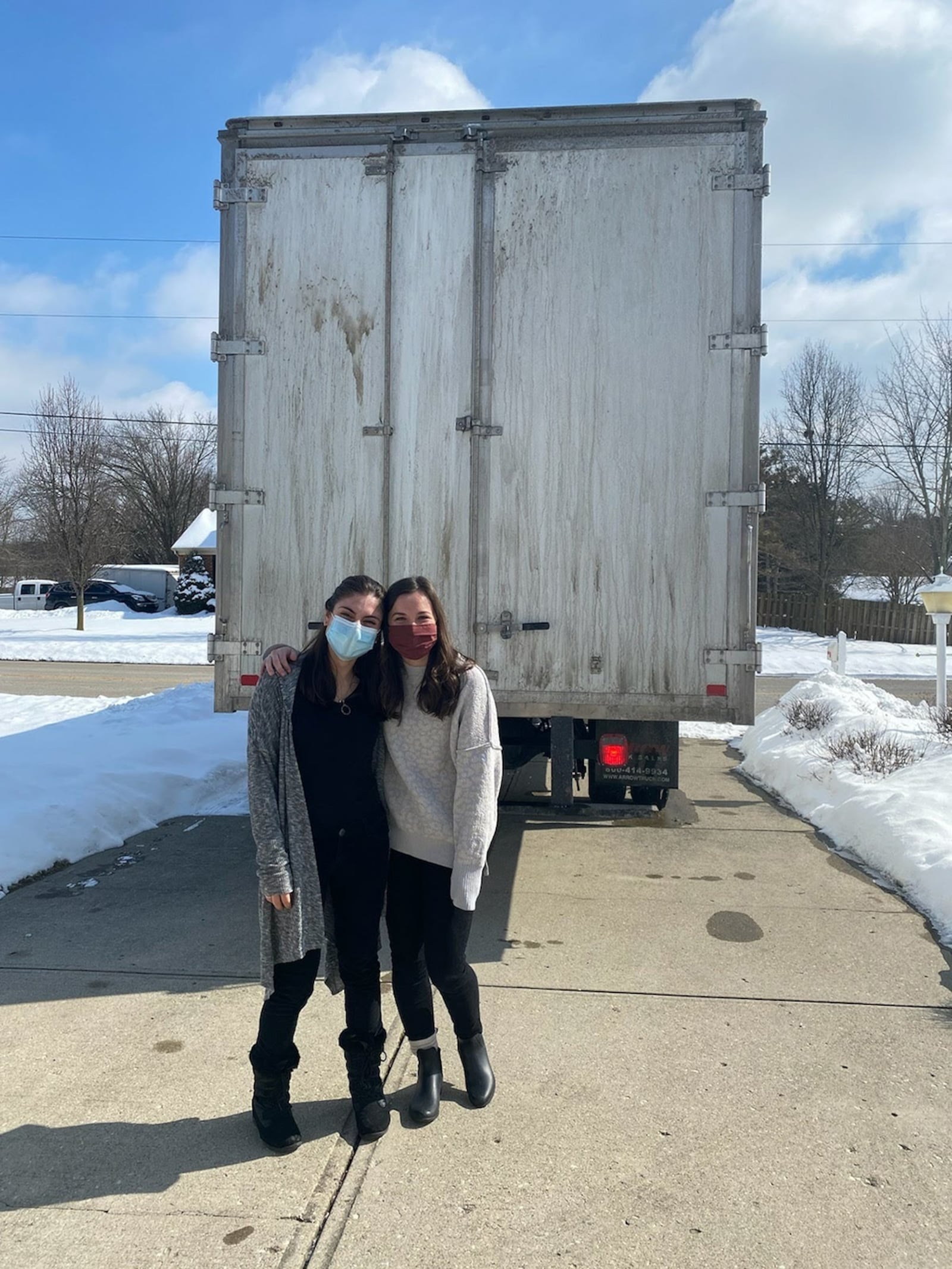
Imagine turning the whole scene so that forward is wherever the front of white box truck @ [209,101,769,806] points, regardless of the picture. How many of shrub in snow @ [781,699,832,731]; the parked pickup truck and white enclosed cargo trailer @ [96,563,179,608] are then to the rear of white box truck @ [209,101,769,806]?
0

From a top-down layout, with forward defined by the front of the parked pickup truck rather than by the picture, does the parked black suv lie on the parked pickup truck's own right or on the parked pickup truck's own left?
on the parked pickup truck's own right

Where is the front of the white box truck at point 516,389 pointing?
away from the camera

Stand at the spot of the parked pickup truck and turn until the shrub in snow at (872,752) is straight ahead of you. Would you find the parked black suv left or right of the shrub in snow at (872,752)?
left

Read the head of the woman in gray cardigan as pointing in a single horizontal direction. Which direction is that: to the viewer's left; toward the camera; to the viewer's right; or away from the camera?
toward the camera

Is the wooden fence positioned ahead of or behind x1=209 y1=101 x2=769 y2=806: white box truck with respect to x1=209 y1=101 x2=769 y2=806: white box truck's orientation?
ahead

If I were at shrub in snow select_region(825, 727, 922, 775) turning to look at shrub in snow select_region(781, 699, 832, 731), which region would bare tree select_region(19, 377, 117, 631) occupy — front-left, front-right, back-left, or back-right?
front-left

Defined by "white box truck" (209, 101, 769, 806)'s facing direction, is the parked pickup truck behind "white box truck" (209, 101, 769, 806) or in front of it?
in front
